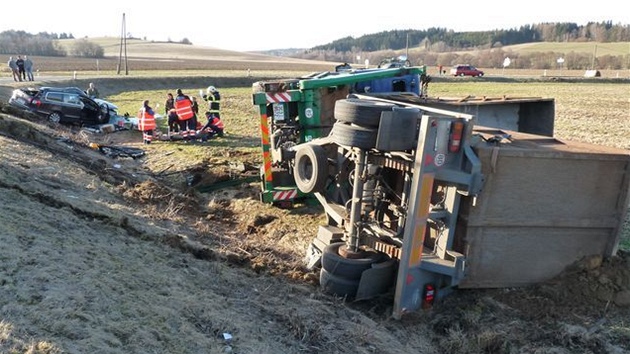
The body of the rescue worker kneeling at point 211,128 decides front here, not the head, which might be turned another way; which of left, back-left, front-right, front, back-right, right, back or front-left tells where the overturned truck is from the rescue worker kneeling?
left

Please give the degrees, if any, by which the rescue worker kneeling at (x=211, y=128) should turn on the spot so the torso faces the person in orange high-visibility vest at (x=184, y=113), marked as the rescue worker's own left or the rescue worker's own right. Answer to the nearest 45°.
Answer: approximately 45° to the rescue worker's own right

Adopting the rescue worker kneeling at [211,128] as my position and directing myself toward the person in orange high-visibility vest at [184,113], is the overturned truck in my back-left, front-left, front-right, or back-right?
back-left

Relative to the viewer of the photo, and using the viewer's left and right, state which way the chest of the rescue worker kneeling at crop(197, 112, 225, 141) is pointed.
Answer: facing to the left of the viewer

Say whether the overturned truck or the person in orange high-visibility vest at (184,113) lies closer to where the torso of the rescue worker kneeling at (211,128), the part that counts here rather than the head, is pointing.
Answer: the person in orange high-visibility vest

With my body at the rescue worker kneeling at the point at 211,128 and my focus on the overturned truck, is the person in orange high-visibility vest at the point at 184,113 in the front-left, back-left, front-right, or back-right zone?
back-right
